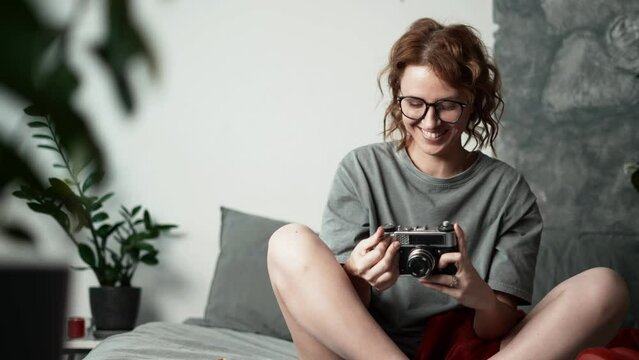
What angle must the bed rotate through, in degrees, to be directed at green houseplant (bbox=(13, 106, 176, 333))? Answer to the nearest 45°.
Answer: approximately 135° to its right

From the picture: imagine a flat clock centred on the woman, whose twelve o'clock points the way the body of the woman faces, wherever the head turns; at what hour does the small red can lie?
The small red can is roughly at 4 o'clock from the woman.

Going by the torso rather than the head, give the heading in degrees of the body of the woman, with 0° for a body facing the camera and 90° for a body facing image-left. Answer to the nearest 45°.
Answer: approximately 0°
